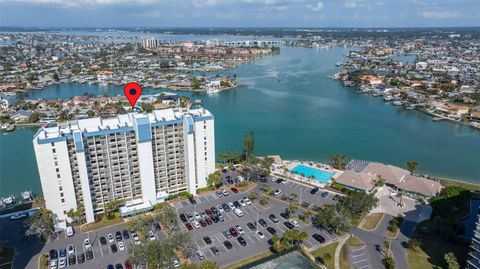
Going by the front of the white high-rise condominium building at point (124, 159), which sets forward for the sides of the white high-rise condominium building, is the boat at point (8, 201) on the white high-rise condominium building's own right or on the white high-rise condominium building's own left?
on the white high-rise condominium building's own right

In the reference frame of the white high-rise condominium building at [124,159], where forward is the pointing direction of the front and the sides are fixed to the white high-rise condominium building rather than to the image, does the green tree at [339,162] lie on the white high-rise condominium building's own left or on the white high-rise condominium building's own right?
on the white high-rise condominium building's own left

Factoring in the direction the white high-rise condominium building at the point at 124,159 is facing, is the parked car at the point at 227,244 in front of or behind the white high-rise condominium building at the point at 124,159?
in front

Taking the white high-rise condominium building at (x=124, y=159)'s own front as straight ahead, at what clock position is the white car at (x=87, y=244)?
The white car is roughly at 1 o'clock from the white high-rise condominium building.

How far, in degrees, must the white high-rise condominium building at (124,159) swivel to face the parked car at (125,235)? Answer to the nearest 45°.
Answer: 0° — it already faces it

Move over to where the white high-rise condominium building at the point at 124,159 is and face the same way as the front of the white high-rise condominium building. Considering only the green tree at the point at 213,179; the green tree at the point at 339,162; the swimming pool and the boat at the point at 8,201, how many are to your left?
3

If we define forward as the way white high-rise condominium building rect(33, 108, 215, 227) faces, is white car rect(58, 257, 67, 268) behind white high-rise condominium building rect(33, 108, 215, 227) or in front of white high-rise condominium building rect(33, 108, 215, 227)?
in front

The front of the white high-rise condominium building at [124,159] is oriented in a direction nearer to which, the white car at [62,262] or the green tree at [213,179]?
the white car

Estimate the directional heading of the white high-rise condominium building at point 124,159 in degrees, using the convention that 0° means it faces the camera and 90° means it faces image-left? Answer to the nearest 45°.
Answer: approximately 0°

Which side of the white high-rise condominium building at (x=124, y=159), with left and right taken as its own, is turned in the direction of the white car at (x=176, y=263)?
front

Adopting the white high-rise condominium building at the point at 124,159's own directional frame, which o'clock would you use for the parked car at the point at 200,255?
The parked car is roughly at 11 o'clock from the white high-rise condominium building.

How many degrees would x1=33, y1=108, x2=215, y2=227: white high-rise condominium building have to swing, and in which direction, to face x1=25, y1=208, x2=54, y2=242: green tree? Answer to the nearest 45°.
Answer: approximately 45° to its right

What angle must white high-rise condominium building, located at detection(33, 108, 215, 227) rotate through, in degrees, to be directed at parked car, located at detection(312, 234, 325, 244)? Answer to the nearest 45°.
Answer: approximately 45° to its left

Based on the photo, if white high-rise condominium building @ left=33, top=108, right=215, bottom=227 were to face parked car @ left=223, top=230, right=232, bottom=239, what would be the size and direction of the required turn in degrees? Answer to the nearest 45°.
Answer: approximately 45° to its left

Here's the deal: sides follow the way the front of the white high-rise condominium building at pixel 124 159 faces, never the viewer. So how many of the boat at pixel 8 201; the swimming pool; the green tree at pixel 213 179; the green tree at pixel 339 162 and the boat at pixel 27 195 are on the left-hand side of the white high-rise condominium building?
3
